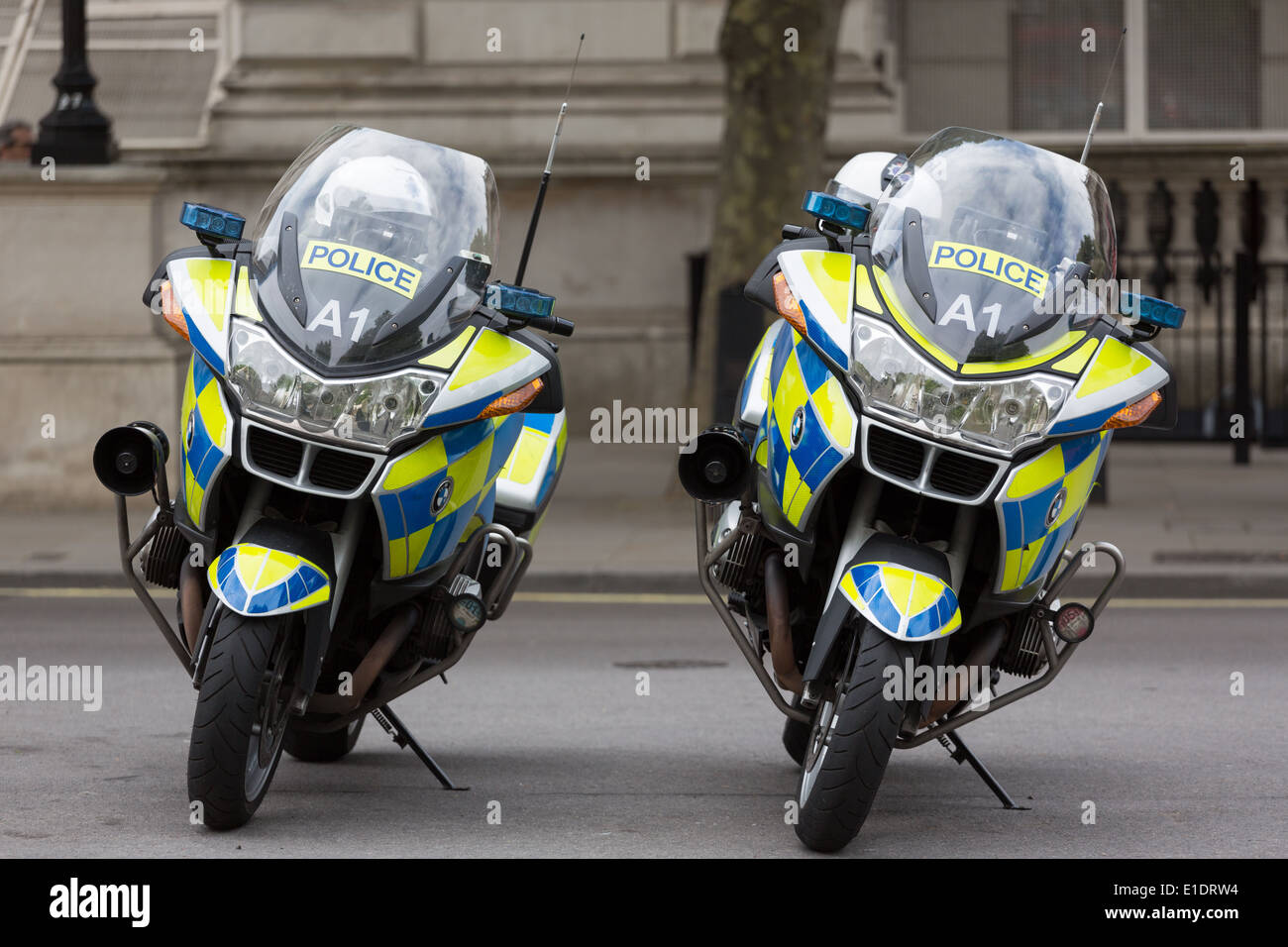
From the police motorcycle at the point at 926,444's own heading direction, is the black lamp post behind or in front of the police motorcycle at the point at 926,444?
behind

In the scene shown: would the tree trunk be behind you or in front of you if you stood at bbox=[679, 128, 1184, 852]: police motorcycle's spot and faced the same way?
behind

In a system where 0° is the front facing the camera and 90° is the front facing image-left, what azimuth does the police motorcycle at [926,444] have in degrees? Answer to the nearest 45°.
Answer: approximately 0°

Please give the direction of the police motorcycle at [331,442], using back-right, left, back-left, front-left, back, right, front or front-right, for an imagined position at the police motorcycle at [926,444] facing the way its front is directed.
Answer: right
